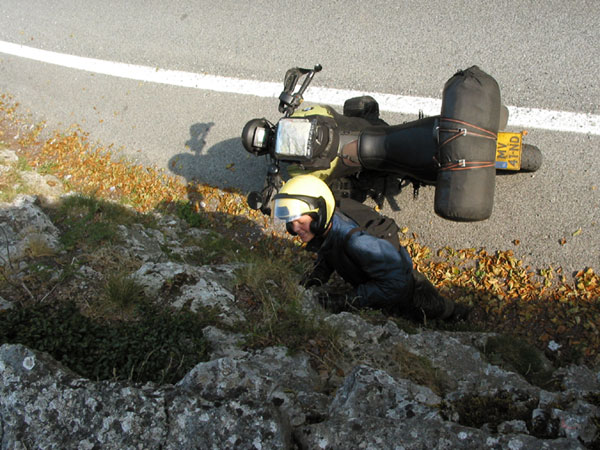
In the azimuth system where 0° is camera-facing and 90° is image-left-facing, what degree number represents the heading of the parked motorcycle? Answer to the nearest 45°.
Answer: approximately 90°

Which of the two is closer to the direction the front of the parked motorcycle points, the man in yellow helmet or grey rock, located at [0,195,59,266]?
the grey rock

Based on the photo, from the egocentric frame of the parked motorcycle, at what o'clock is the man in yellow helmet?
The man in yellow helmet is roughly at 10 o'clock from the parked motorcycle.

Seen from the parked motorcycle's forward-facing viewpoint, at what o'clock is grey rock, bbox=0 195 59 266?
The grey rock is roughly at 12 o'clock from the parked motorcycle.

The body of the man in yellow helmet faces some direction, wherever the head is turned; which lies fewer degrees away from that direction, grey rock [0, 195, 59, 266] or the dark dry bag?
the grey rock

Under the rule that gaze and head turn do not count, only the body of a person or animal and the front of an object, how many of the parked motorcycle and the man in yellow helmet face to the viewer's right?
0

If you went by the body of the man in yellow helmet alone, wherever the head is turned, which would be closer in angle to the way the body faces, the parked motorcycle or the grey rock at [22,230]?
the grey rock
